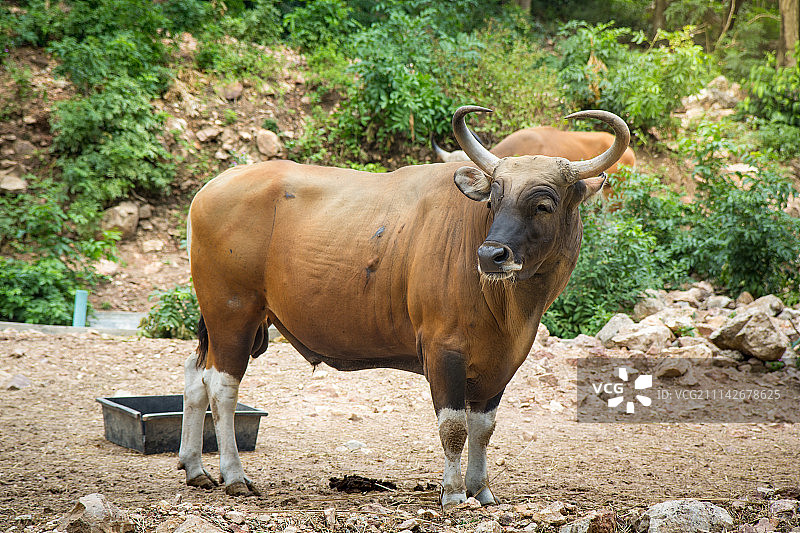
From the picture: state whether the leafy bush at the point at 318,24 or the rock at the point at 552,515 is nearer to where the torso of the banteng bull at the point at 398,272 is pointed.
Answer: the rock

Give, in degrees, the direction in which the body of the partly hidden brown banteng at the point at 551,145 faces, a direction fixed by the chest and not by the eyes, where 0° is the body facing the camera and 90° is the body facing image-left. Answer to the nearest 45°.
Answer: approximately 90°

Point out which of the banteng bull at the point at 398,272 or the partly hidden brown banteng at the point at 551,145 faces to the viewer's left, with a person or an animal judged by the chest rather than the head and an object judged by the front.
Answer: the partly hidden brown banteng at the point at 551,145

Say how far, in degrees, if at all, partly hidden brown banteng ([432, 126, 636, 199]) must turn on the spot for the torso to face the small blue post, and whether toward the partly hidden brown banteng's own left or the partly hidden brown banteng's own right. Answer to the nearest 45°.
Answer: approximately 45° to the partly hidden brown banteng's own left

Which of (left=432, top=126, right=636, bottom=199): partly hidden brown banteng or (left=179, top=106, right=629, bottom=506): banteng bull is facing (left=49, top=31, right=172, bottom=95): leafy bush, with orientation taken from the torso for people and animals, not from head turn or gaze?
(left=432, top=126, right=636, bottom=199): partly hidden brown banteng

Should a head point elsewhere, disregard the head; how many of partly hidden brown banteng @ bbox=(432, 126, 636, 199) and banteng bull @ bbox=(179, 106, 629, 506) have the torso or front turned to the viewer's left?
1

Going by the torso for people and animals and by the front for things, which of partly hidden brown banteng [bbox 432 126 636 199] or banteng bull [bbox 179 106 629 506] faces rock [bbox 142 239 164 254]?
partly hidden brown banteng [bbox 432 126 636 199]

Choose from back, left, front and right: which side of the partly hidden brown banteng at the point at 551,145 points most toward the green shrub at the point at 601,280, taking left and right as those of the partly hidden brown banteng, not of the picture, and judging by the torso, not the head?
left

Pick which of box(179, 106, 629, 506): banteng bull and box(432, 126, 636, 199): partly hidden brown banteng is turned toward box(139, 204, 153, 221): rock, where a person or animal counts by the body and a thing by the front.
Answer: box(432, 126, 636, 199): partly hidden brown banteng

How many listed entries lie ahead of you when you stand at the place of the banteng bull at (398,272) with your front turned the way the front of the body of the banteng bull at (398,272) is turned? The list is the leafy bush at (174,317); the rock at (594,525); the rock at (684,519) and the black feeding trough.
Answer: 2

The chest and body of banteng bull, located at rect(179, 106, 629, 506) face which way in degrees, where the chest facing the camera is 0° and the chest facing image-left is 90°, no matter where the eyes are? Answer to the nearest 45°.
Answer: approximately 315°

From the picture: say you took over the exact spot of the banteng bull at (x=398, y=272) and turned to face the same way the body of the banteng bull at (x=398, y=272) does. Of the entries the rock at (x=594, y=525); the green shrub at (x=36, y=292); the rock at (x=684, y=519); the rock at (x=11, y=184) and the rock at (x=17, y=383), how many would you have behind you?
3

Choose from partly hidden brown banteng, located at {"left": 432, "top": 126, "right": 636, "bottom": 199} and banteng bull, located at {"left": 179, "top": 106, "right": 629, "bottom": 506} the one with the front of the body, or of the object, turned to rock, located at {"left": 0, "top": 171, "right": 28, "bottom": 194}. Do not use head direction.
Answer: partly hidden brown banteng, located at {"left": 432, "top": 126, "right": 636, "bottom": 199}

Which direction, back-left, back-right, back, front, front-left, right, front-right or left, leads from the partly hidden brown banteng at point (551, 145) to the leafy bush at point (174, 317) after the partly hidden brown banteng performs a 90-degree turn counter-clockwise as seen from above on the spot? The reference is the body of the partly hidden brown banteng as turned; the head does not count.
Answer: front-right
